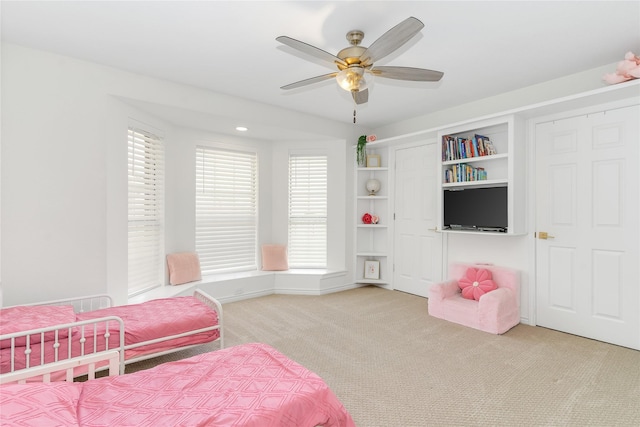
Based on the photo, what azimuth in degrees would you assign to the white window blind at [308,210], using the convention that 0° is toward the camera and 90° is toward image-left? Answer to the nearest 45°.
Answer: approximately 0°

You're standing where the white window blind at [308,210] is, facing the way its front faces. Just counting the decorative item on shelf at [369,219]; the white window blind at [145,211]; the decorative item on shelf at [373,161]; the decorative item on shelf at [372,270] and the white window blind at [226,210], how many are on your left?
3

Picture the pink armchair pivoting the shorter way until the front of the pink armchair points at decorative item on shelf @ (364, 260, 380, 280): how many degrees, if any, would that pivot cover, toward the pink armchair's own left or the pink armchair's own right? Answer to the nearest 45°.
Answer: approximately 90° to the pink armchair's own right

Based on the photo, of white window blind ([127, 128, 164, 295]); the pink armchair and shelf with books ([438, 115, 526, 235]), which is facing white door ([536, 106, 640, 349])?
the white window blind

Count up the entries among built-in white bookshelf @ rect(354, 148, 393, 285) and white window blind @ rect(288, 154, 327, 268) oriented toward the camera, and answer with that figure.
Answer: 2

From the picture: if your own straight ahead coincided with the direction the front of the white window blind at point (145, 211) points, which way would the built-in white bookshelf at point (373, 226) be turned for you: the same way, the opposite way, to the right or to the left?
to the right

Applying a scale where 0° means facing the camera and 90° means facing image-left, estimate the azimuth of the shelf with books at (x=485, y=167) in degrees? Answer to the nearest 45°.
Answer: approximately 45°

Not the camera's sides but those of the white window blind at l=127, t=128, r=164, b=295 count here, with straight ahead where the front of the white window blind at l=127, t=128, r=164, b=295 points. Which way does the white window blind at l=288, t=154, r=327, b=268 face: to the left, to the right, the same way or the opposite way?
to the right

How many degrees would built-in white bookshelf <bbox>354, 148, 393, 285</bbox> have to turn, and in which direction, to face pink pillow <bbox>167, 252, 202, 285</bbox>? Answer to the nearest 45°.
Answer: approximately 45° to its right

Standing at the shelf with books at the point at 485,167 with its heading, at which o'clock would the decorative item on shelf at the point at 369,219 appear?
The decorative item on shelf is roughly at 2 o'clock from the shelf with books.

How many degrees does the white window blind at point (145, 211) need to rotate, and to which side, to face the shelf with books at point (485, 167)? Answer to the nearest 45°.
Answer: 0° — it already faces it

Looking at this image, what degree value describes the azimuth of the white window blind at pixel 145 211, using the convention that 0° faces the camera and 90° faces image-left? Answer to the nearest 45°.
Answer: approximately 315°

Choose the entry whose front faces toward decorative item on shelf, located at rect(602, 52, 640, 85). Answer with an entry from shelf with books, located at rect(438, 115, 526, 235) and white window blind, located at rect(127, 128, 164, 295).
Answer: the white window blind
